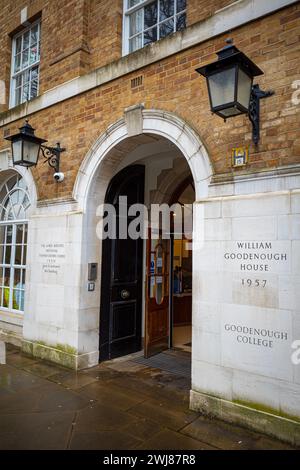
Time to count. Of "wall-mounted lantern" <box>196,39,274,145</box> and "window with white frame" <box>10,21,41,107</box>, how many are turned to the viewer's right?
0

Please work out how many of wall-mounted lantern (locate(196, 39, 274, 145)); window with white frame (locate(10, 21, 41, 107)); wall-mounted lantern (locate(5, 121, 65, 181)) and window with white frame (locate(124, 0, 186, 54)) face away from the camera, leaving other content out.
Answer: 0

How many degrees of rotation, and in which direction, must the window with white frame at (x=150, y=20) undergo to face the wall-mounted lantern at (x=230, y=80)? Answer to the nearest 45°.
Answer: approximately 45° to its left

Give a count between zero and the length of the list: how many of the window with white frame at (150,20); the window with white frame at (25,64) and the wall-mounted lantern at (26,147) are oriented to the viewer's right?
0

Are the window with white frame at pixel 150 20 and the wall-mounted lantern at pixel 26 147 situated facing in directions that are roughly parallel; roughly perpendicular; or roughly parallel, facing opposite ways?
roughly parallel

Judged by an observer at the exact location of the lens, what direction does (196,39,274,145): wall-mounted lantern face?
facing the viewer and to the left of the viewer

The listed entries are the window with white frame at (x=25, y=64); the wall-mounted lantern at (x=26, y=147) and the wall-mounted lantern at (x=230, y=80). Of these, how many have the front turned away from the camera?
0

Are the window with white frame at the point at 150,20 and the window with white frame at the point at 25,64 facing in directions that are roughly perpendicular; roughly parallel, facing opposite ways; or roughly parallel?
roughly parallel

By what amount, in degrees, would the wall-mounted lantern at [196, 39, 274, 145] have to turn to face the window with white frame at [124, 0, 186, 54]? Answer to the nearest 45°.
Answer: approximately 90° to its right

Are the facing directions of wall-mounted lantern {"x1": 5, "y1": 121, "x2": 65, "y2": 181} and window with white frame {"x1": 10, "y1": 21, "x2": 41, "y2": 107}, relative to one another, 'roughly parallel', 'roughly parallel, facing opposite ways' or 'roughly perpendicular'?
roughly parallel
